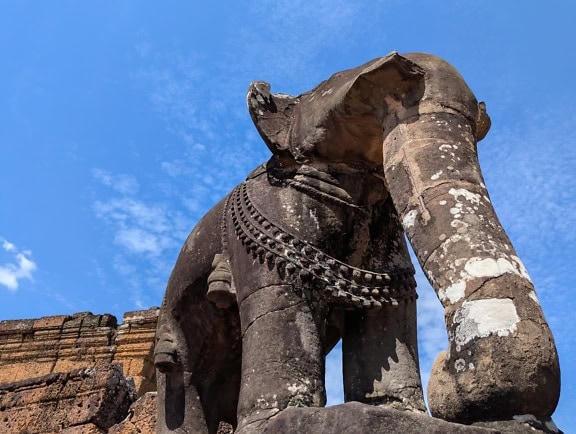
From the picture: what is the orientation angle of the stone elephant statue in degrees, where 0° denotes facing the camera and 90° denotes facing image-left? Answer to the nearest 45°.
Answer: approximately 315°
